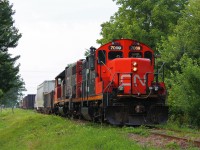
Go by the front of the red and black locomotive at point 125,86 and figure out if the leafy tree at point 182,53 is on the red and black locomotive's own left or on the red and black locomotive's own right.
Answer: on the red and black locomotive's own left

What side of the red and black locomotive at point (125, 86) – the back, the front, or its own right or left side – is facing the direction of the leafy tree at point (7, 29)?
back

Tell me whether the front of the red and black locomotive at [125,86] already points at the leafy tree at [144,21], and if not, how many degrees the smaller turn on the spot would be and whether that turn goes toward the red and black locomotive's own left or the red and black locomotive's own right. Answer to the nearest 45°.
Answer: approximately 135° to the red and black locomotive's own left

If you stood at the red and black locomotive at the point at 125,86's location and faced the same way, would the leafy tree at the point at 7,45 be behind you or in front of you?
behind

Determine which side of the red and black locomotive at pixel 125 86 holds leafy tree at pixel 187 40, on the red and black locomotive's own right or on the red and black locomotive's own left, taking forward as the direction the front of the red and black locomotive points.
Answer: on the red and black locomotive's own left

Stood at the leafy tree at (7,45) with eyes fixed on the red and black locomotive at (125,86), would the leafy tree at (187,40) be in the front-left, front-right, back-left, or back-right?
front-left

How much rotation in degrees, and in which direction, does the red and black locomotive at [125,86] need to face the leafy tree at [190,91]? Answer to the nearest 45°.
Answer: approximately 45° to its left
